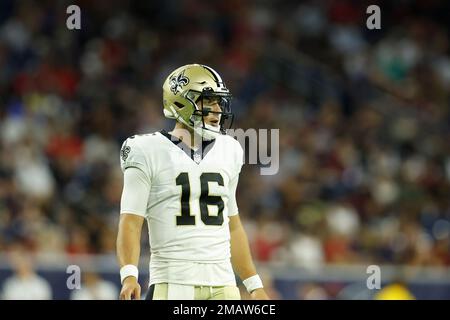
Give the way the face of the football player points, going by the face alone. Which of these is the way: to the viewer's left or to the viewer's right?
to the viewer's right
